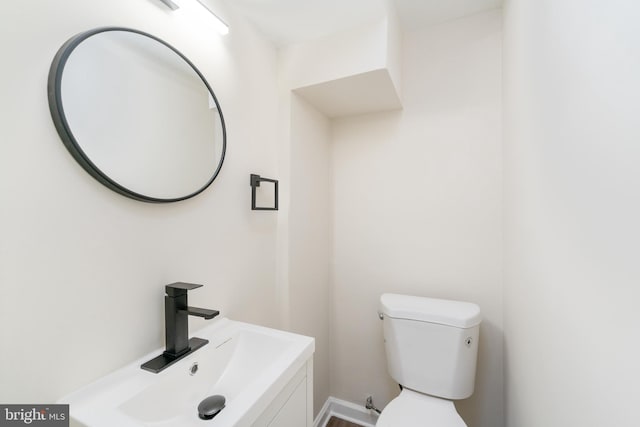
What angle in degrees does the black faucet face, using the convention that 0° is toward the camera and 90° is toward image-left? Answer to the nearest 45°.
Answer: approximately 315°

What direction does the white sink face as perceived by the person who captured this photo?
facing the viewer and to the right of the viewer

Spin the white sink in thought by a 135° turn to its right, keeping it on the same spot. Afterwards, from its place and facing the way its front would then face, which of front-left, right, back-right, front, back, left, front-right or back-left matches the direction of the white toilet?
back

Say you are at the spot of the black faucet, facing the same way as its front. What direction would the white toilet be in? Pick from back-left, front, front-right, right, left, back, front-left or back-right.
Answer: front-left
